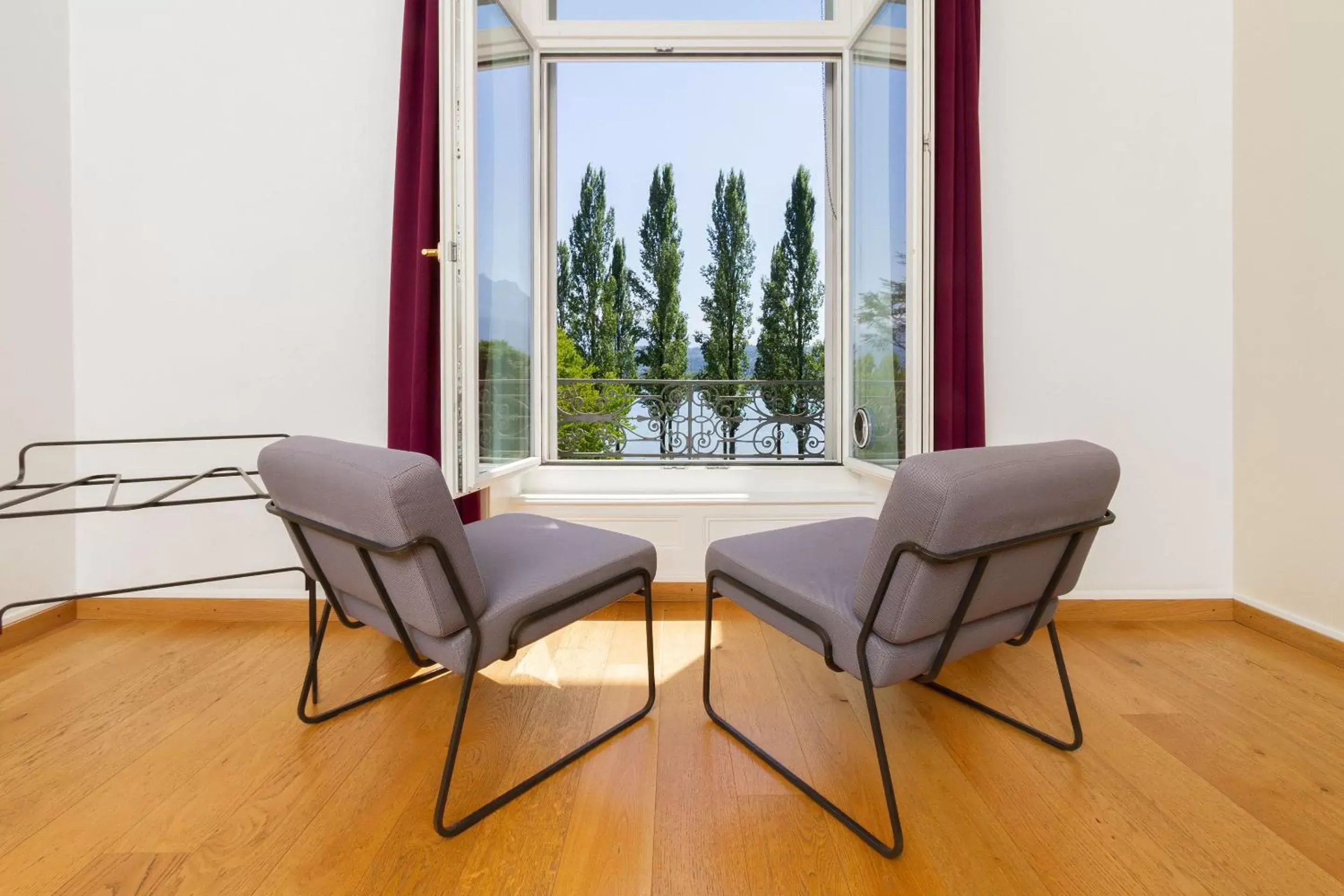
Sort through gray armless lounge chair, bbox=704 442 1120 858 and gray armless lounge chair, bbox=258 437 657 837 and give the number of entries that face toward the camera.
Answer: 0

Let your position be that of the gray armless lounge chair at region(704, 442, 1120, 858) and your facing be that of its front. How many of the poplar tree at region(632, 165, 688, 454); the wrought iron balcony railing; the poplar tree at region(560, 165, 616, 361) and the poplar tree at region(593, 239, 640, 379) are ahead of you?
4

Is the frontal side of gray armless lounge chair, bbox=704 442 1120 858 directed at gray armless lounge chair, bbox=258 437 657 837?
no

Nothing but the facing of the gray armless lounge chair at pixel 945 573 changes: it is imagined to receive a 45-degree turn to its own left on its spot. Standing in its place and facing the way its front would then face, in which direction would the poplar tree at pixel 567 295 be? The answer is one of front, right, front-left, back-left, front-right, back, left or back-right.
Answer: front-right

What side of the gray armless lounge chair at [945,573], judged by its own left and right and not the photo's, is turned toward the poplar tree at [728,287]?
front

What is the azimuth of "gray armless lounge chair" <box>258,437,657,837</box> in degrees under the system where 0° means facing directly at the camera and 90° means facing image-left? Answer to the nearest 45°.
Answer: approximately 225°

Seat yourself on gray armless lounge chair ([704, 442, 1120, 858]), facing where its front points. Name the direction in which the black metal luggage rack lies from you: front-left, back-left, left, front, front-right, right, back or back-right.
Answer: front-left

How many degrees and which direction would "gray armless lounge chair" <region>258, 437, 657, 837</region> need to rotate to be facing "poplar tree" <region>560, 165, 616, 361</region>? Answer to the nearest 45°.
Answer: approximately 45° to its left

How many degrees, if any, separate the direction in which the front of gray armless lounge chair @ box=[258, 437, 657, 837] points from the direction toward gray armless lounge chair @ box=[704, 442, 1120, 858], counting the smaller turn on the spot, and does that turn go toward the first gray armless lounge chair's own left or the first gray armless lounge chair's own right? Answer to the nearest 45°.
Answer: approximately 90° to the first gray armless lounge chair's own right

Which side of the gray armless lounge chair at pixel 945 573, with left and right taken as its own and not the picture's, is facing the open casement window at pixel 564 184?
front

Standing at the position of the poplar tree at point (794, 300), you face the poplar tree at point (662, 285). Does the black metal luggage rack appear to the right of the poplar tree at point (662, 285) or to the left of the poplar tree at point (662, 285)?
left

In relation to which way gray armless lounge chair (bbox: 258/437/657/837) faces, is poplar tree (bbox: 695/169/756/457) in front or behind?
in front

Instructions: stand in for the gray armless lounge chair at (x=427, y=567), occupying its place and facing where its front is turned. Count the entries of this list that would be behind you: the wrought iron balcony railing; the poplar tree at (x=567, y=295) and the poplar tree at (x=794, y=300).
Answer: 0

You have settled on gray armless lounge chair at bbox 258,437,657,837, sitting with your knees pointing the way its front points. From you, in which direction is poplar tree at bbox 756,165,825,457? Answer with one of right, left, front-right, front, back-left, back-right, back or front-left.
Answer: front

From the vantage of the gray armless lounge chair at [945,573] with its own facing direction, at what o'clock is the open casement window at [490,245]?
The open casement window is roughly at 11 o'clock from the gray armless lounge chair.

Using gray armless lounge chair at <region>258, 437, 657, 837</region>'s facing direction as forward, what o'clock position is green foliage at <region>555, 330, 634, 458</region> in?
The green foliage is roughly at 11 o'clock from the gray armless lounge chair.

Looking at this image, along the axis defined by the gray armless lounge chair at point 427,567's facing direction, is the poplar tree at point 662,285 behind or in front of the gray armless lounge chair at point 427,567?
in front

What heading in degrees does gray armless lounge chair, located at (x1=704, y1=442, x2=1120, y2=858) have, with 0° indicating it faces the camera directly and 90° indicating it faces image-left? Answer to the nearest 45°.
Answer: approximately 135°
